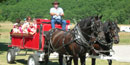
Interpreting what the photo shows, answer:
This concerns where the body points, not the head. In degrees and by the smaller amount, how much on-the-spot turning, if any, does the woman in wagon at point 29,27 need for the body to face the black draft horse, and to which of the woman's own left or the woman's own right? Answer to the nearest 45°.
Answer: approximately 45° to the woman's own left

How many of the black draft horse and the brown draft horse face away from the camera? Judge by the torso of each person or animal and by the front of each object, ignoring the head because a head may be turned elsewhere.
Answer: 0

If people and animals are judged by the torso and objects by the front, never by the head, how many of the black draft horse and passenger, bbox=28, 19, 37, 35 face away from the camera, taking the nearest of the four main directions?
0

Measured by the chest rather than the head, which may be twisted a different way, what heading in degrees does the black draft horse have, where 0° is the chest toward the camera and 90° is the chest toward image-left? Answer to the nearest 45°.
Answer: approximately 315°

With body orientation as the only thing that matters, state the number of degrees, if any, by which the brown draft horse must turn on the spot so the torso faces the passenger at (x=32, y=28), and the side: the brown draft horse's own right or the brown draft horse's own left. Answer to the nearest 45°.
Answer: approximately 180°

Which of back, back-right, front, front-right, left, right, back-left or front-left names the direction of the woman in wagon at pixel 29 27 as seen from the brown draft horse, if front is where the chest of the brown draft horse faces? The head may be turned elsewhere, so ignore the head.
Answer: back
